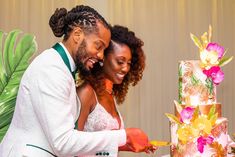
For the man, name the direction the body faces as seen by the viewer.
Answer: to the viewer's right

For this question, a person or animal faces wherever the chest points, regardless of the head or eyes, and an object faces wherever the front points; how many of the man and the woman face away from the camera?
0

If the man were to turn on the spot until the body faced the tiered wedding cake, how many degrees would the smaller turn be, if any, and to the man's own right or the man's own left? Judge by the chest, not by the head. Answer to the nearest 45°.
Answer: approximately 45° to the man's own left

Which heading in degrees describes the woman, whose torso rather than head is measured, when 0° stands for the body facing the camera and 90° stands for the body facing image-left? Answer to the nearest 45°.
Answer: approximately 315°

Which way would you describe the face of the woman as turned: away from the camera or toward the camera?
toward the camera

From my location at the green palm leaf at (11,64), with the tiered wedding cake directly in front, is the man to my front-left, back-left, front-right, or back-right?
front-right
